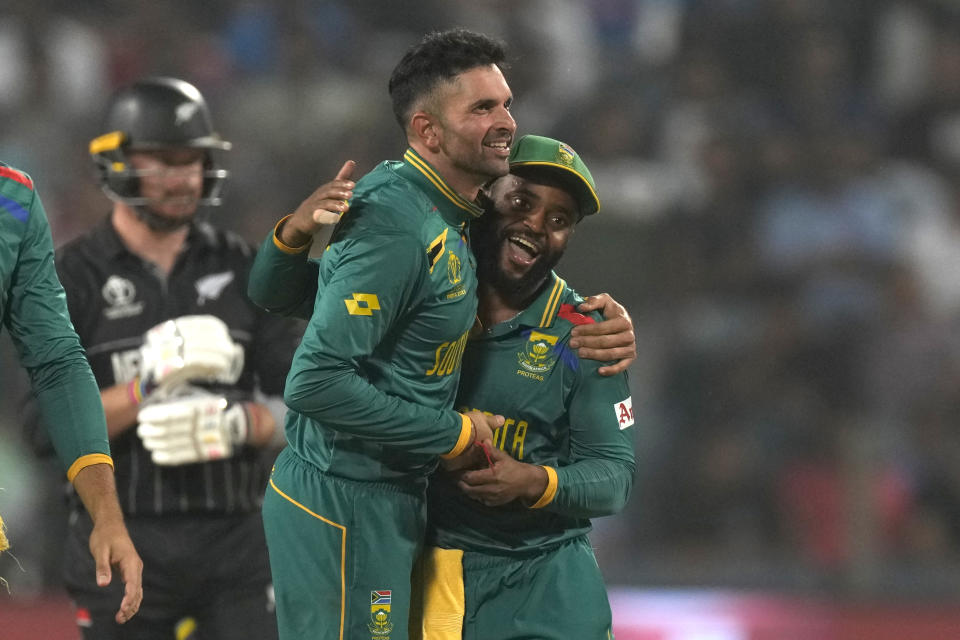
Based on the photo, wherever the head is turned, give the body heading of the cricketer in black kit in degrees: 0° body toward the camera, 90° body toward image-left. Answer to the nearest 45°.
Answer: approximately 0°

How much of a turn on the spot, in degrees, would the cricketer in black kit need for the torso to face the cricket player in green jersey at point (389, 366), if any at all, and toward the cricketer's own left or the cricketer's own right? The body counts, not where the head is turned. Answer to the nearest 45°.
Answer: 0° — they already face them

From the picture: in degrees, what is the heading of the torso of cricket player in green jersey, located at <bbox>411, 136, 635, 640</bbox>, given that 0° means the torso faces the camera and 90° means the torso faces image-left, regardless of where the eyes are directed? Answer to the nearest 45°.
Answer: approximately 45°
